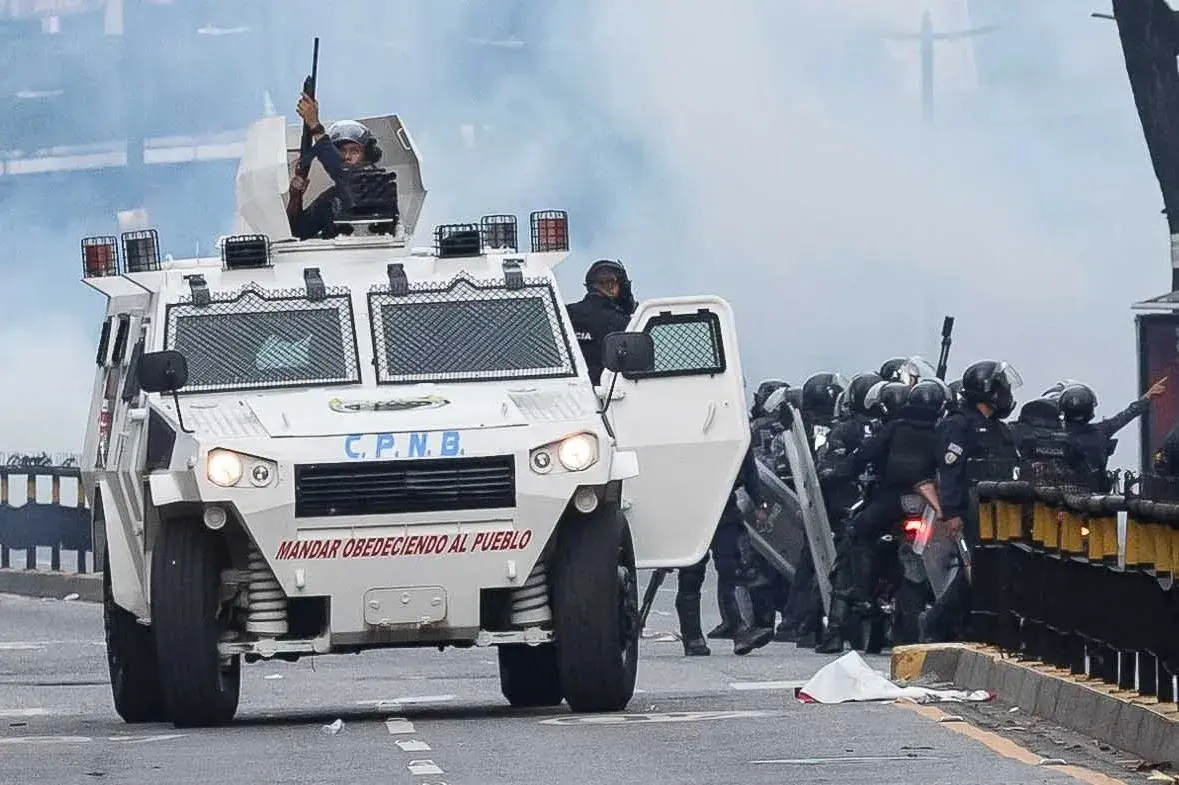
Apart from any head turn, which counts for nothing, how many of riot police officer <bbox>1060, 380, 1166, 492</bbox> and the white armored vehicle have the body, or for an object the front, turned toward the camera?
1

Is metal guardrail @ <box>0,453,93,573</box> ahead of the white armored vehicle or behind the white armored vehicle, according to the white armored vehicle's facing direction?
behind

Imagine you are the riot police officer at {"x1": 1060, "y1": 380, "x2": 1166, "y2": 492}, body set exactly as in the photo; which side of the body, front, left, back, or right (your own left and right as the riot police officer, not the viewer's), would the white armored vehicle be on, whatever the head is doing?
back

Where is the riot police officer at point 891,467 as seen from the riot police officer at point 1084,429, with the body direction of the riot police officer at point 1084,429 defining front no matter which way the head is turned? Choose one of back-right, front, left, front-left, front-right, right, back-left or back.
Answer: back-left

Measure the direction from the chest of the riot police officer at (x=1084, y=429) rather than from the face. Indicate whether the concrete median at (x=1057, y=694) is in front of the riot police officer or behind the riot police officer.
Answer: behind

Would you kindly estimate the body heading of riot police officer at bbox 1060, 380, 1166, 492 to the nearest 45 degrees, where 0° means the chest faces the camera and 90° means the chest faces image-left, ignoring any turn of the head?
approximately 225°

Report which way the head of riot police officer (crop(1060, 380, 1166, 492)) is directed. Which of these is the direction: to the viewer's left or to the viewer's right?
to the viewer's right
